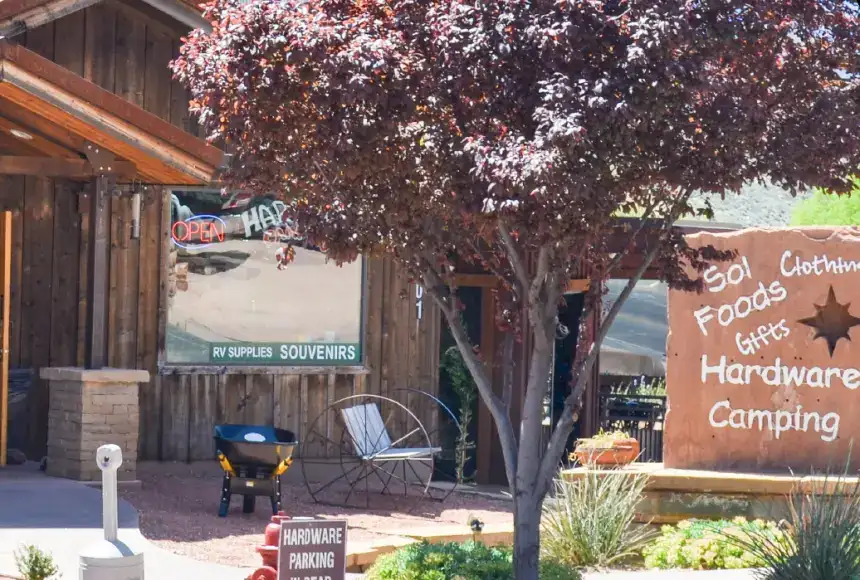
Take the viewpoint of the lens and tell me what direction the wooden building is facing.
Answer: facing the viewer

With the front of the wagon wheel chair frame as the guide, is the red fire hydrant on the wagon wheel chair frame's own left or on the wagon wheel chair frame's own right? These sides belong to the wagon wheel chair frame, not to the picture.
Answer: on the wagon wheel chair frame's own right

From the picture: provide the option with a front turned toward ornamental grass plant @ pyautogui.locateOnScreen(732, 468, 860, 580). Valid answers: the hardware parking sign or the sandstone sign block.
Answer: the sandstone sign block

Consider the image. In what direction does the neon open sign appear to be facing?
toward the camera

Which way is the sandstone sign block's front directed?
toward the camera

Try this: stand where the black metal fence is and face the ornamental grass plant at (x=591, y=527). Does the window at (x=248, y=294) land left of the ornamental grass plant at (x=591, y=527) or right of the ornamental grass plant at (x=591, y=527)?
right

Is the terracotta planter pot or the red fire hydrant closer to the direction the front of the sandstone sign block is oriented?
the red fire hydrant

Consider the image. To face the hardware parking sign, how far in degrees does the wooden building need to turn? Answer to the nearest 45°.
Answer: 0° — it already faces it

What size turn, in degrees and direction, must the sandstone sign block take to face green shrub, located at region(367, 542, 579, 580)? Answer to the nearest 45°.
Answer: approximately 45° to its right
